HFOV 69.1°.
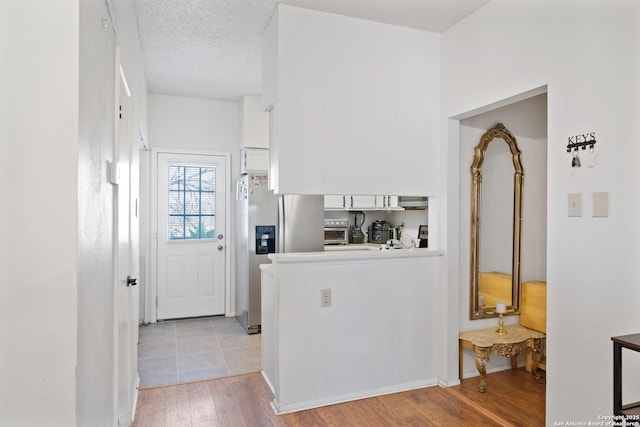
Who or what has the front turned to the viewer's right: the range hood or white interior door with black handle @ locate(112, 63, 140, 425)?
the white interior door with black handle

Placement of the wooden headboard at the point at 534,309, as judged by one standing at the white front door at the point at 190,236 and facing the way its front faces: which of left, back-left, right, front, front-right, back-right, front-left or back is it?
front-left

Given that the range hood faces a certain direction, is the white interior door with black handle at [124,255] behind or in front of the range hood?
in front

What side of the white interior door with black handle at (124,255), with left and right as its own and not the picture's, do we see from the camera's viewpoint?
right

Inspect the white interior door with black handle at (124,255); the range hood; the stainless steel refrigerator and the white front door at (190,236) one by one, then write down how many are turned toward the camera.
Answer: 3

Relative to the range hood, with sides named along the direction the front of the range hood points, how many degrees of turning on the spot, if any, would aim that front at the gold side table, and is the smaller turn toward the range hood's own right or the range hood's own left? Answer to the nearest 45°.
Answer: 0° — it already faces it

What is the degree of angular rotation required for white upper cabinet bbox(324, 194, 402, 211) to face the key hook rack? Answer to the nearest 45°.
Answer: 0° — it already faces it

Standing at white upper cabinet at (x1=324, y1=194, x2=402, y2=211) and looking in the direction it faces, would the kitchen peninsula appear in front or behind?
in front

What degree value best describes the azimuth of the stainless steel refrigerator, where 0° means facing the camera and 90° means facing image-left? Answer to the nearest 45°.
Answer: approximately 0°

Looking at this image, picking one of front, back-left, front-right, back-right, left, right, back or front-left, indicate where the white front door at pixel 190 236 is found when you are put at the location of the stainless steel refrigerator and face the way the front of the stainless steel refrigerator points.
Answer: back-right

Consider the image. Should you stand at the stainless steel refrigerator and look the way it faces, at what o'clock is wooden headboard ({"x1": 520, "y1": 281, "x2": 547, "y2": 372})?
The wooden headboard is roughly at 10 o'clock from the stainless steel refrigerator.

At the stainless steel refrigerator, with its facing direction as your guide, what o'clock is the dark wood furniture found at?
The dark wood furniture is roughly at 11 o'clock from the stainless steel refrigerator.
